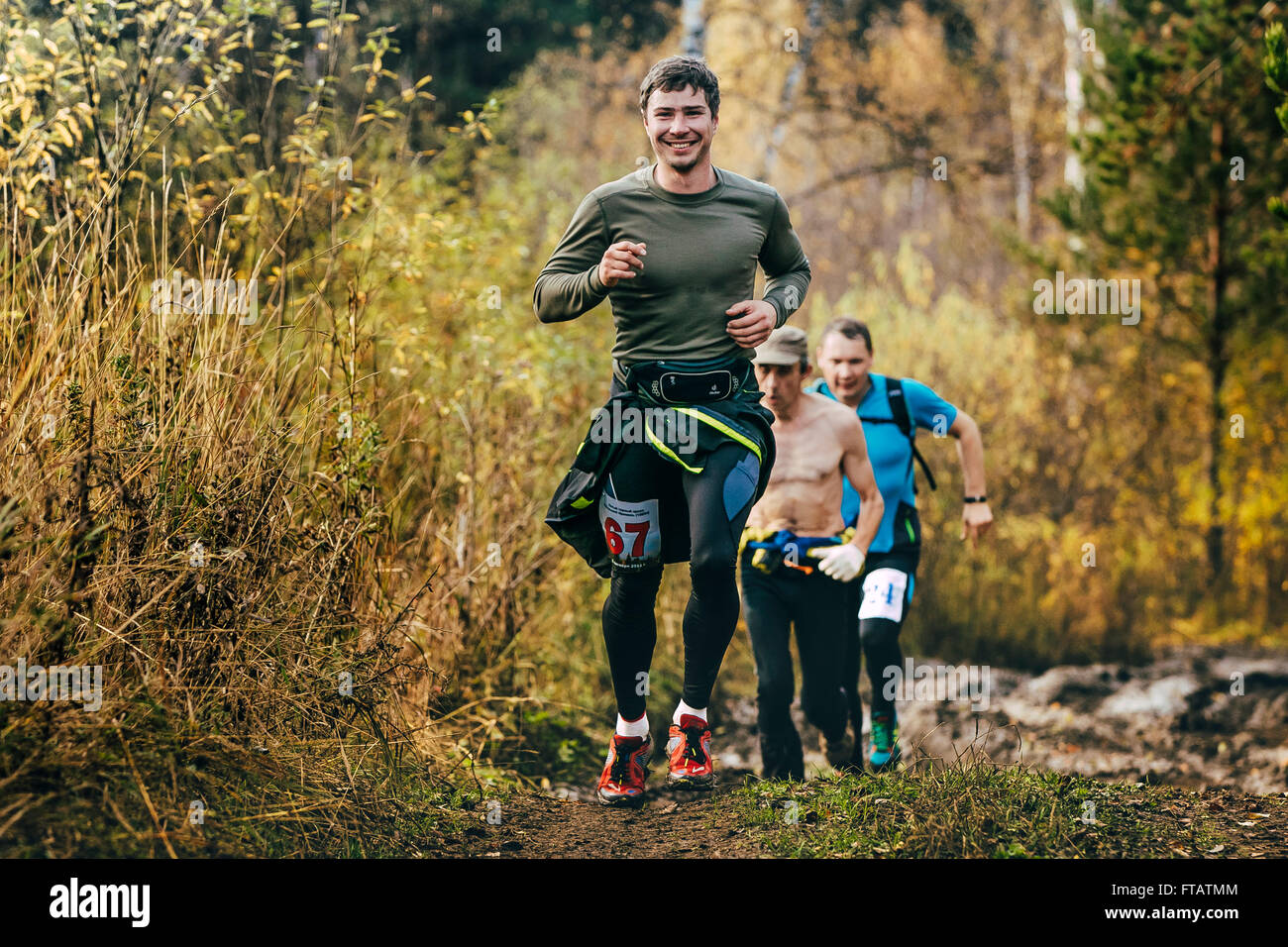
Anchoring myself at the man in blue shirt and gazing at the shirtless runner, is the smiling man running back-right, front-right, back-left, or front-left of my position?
front-left

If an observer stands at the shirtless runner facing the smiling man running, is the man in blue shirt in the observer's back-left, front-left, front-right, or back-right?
back-left

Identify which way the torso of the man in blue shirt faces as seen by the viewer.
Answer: toward the camera

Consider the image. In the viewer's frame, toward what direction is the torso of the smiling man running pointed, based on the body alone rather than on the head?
toward the camera

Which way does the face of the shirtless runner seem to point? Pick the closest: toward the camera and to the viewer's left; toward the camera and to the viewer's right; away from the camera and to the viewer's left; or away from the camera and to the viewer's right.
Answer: toward the camera and to the viewer's left

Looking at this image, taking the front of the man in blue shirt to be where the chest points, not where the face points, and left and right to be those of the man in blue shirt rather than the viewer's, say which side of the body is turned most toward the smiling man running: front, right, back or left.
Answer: front

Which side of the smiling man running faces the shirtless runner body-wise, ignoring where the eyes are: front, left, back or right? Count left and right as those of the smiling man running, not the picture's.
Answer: back

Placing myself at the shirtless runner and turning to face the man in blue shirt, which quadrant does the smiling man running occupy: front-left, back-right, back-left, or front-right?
back-right

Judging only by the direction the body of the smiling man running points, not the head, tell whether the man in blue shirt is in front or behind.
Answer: behind

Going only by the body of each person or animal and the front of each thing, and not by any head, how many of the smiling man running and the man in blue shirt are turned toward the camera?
2

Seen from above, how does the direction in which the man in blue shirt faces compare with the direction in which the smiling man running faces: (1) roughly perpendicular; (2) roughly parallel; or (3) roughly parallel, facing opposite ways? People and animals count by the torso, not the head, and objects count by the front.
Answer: roughly parallel
